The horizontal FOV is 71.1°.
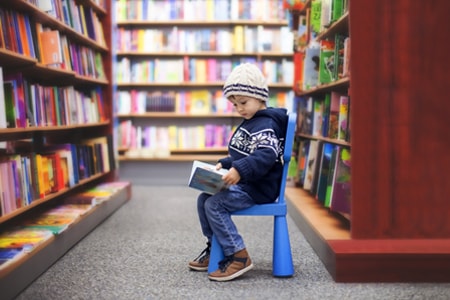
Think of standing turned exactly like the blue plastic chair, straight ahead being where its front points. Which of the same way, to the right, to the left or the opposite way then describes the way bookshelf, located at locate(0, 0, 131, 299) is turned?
the opposite way

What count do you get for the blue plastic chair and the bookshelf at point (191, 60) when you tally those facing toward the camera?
1

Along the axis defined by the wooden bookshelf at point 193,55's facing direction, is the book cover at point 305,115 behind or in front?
in front

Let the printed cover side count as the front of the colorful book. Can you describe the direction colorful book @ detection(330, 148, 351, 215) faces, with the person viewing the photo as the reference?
facing the viewer and to the left of the viewer

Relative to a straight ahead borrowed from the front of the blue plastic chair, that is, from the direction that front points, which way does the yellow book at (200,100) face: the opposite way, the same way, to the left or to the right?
to the left

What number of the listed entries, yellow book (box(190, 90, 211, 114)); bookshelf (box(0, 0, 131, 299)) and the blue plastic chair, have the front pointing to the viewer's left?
1

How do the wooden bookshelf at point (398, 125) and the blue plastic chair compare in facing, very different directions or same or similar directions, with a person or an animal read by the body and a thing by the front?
same or similar directions

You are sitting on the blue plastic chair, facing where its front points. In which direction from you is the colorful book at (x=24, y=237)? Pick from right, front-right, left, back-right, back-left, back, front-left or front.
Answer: front

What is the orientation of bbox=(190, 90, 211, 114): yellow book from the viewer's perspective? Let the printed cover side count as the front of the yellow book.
toward the camera

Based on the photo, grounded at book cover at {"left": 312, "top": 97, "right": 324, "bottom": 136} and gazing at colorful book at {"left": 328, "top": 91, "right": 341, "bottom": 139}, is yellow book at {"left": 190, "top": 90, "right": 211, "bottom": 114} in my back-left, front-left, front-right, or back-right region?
back-right

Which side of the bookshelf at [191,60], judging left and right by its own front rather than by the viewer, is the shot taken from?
front

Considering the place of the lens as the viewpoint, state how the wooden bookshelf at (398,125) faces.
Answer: facing to the left of the viewer

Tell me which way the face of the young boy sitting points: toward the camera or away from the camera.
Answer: toward the camera

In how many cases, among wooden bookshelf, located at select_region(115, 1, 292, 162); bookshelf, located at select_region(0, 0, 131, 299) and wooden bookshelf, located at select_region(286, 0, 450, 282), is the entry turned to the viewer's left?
1

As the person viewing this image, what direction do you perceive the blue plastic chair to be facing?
facing to the left of the viewer

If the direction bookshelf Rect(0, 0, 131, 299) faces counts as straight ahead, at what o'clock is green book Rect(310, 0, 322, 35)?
The green book is roughly at 11 o'clock from the bookshelf.
